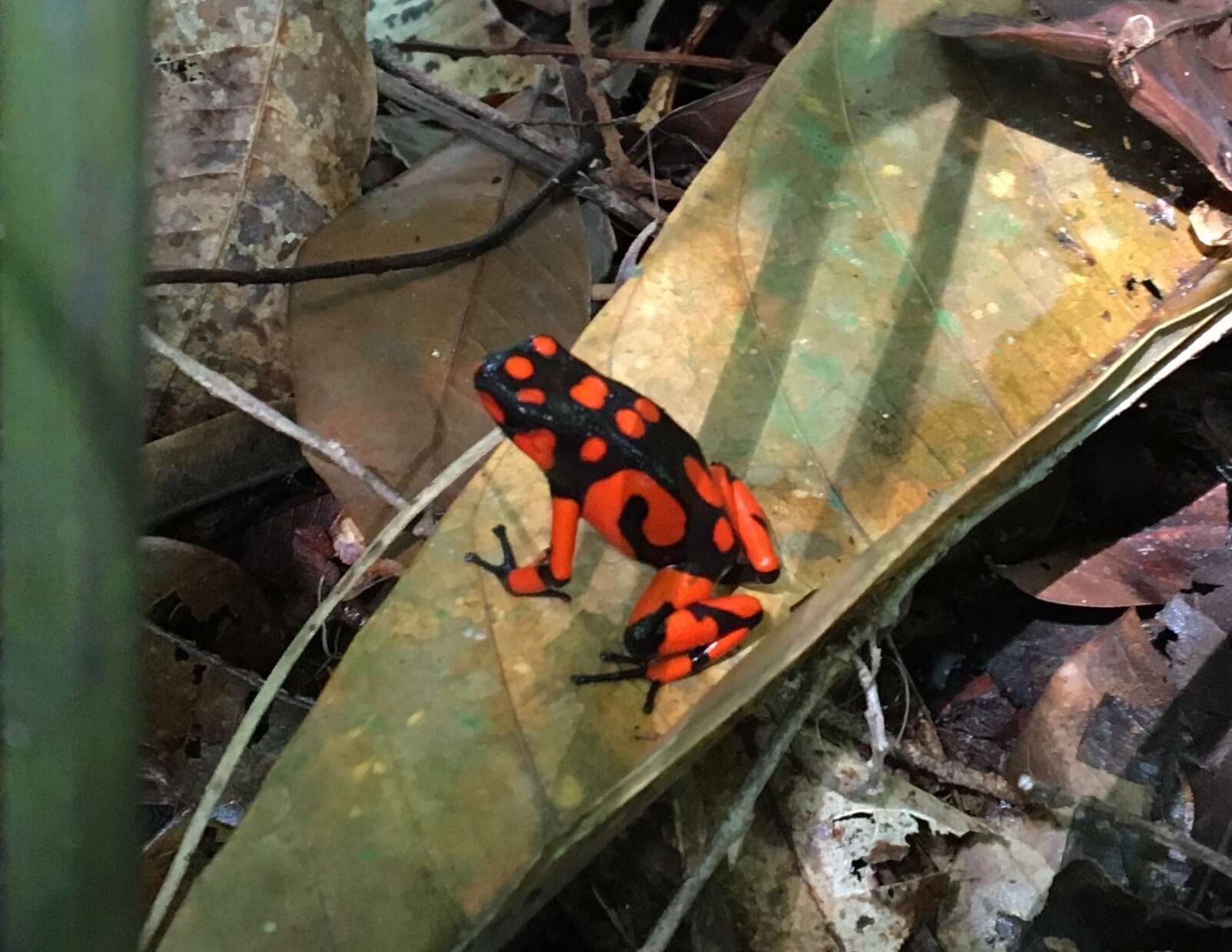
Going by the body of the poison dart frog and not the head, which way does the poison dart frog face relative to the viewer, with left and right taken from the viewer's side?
facing away from the viewer and to the left of the viewer

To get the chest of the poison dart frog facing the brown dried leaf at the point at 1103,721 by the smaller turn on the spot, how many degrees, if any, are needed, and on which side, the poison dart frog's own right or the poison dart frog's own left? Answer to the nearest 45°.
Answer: approximately 135° to the poison dart frog's own right

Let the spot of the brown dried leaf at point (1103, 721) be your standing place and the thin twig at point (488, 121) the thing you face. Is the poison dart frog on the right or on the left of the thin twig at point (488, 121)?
left
